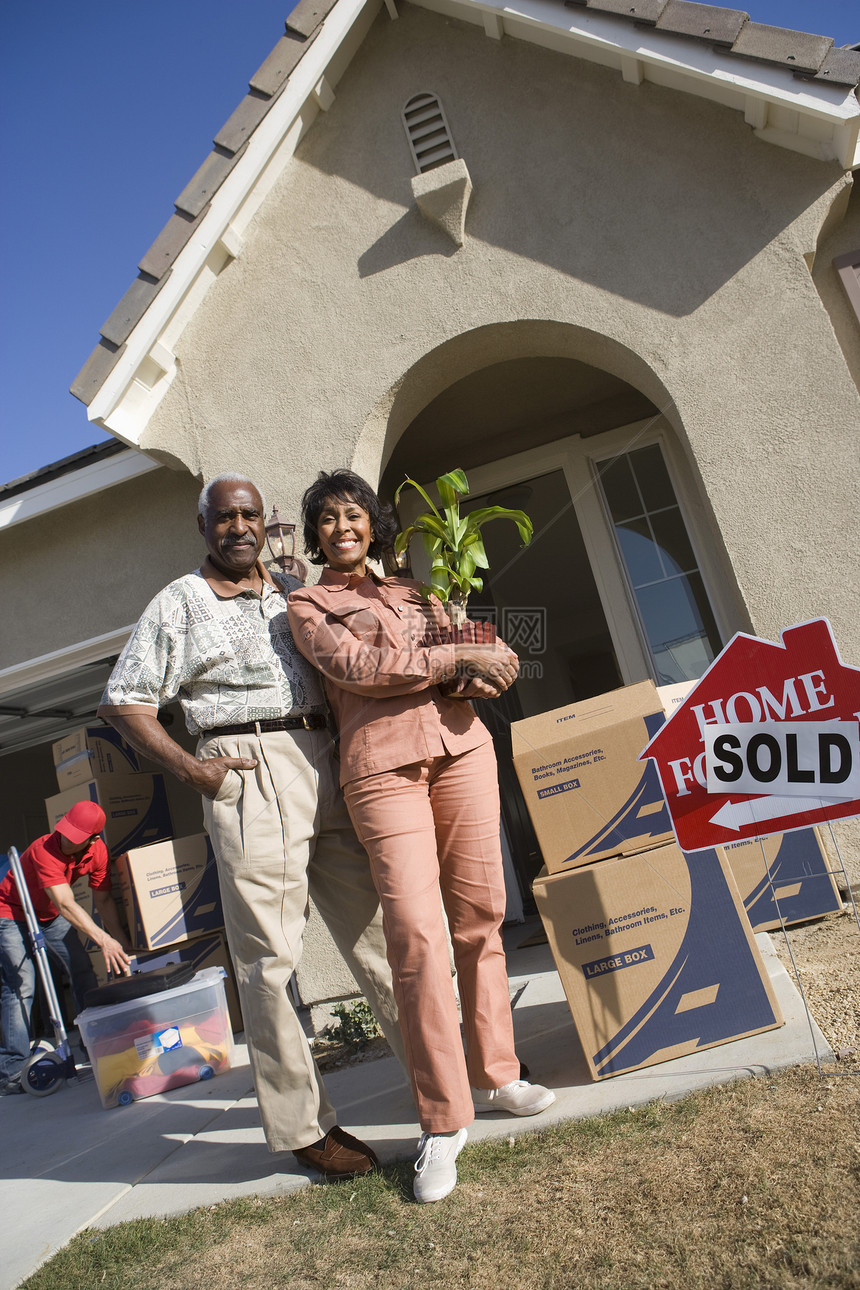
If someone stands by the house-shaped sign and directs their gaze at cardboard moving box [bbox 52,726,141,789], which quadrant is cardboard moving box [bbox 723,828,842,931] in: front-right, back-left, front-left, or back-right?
front-right

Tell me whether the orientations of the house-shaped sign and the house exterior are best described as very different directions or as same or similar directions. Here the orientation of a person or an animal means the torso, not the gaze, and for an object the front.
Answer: same or similar directions

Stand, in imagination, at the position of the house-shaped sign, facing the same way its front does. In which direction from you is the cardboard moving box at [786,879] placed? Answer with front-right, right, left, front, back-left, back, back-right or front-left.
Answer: back

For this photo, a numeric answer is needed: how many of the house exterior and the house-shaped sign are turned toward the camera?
2

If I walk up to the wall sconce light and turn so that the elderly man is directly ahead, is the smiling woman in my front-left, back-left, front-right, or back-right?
front-left

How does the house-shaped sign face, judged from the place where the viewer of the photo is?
facing the viewer

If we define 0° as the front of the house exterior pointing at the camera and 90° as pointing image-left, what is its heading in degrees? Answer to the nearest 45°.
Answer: approximately 0°

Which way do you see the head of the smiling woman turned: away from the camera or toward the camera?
toward the camera

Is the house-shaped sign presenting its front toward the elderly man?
no

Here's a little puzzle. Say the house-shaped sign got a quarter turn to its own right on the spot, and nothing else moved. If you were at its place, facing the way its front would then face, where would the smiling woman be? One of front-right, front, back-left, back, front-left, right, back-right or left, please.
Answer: front

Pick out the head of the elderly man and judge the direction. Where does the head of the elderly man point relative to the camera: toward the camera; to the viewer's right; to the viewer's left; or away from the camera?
toward the camera

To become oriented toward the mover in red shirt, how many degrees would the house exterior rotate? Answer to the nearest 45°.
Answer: approximately 90° to its right
